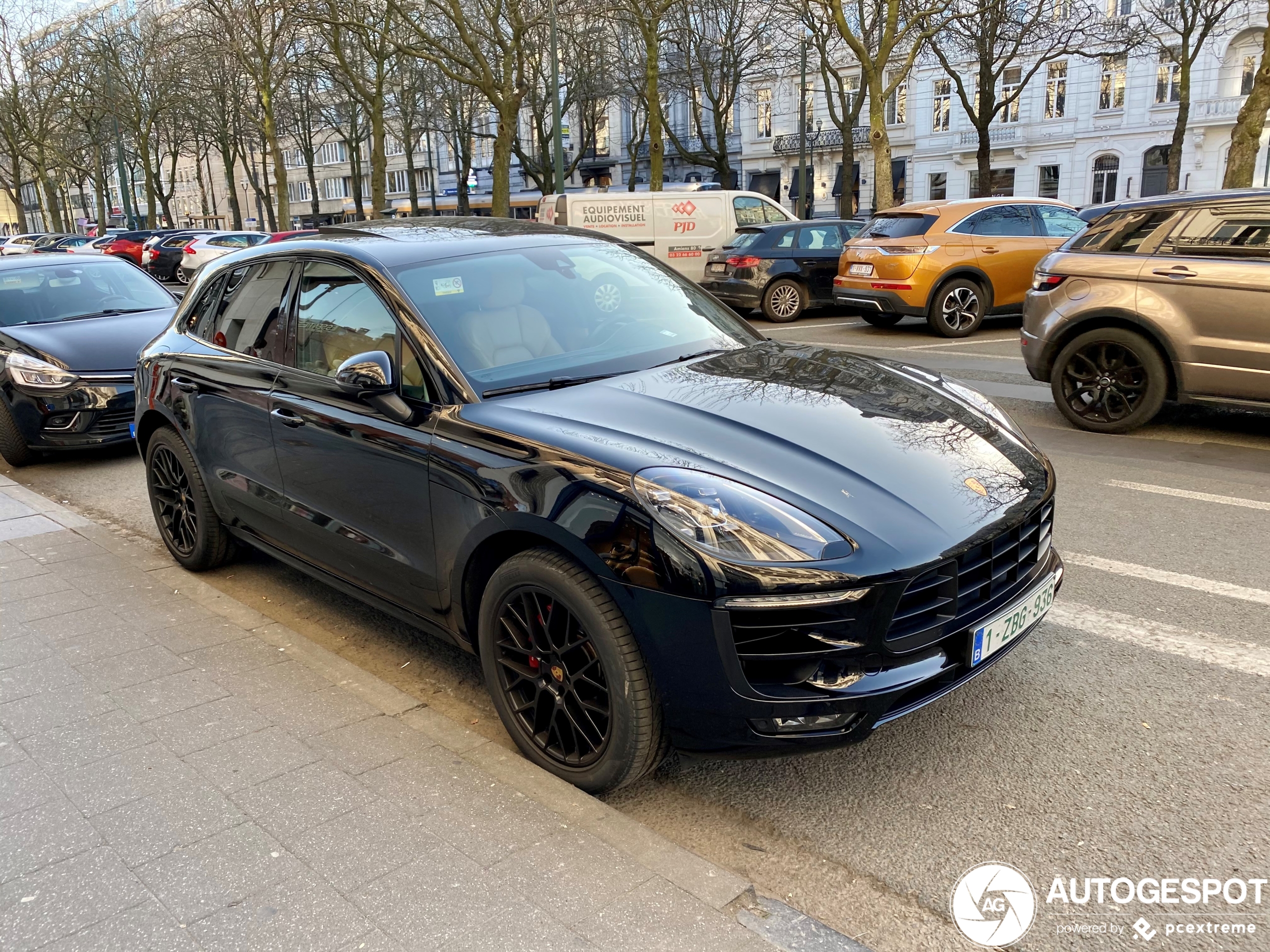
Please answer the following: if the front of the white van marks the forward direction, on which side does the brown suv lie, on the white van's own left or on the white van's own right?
on the white van's own right

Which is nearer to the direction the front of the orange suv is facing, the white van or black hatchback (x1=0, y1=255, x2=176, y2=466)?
the white van

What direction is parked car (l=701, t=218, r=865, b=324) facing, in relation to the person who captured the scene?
facing away from the viewer and to the right of the viewer

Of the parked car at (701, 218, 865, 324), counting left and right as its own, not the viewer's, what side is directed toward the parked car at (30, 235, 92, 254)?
left

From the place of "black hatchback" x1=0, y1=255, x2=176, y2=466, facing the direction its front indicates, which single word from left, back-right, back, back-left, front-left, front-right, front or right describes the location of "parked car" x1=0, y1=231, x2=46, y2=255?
back-left

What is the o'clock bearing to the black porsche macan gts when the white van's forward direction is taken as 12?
The black porsche macan gts is roughly at 3 o'clock from the white van.

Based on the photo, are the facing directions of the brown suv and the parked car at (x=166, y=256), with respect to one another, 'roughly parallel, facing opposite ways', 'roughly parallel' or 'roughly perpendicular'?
roughly perpendicular

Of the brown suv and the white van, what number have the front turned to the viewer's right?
2

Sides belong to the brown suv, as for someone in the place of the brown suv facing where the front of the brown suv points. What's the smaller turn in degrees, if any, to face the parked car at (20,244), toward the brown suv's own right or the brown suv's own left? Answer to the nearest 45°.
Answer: approximately 135° to the brown suv's own left

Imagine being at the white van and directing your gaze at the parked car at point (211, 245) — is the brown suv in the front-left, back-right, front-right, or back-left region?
back-left
